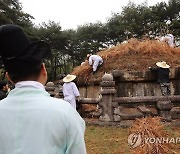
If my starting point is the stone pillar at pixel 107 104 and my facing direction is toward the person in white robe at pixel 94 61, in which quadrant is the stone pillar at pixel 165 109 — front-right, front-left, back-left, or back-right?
back-right

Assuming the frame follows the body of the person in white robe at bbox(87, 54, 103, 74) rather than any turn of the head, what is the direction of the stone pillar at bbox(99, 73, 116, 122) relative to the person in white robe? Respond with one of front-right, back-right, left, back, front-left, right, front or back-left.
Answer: left

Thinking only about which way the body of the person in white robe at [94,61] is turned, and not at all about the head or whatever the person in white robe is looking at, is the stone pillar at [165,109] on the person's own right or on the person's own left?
on the person's own left
